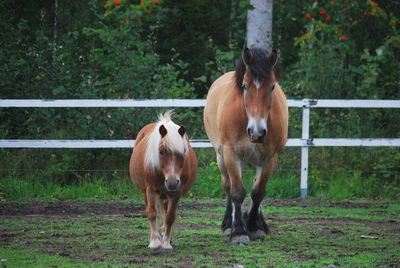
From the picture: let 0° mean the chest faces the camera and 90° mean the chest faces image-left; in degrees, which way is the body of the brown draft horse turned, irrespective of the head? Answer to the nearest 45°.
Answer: approximately 0°

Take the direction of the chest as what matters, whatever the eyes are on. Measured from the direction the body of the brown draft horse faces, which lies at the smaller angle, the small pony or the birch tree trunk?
the small pony

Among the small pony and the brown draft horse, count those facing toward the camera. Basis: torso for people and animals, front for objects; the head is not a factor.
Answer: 2

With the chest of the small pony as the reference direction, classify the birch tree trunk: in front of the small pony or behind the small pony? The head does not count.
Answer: behind

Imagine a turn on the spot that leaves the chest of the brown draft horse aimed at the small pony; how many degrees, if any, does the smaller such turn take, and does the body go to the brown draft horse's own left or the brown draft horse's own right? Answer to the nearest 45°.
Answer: approximately 45° to the brown draft horse's own right

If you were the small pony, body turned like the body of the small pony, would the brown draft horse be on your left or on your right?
on your left

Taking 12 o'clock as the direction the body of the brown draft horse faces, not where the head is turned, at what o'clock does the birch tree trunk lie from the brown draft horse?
The birch tree trunk is roughly at 6 o'clock from the brown draft horse.

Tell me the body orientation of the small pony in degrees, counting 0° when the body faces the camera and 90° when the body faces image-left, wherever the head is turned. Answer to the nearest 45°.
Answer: approximately 0°
